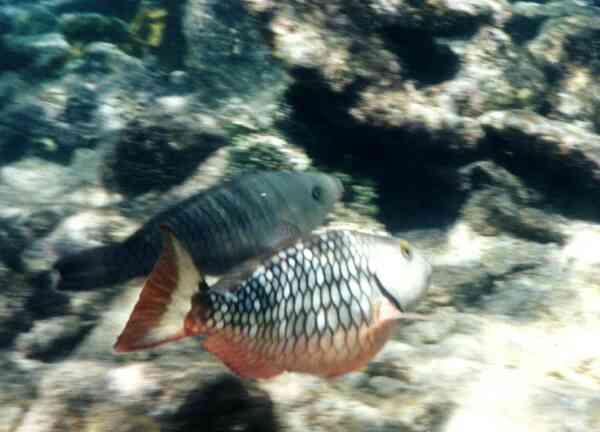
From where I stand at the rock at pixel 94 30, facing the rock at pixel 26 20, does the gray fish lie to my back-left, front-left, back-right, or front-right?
back-left

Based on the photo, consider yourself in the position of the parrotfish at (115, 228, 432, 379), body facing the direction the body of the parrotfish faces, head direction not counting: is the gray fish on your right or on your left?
on your left

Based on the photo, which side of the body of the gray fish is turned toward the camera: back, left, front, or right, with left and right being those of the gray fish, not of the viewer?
right

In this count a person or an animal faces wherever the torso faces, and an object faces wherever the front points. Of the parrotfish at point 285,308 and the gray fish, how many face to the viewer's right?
2

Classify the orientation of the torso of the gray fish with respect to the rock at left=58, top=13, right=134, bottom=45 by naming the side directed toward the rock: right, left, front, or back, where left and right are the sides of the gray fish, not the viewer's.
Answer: left

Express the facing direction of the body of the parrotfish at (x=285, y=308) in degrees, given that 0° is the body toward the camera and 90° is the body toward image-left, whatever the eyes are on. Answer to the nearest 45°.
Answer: approximately 270°

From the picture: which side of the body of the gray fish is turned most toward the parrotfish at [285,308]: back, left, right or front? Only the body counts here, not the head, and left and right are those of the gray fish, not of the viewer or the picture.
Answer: right
